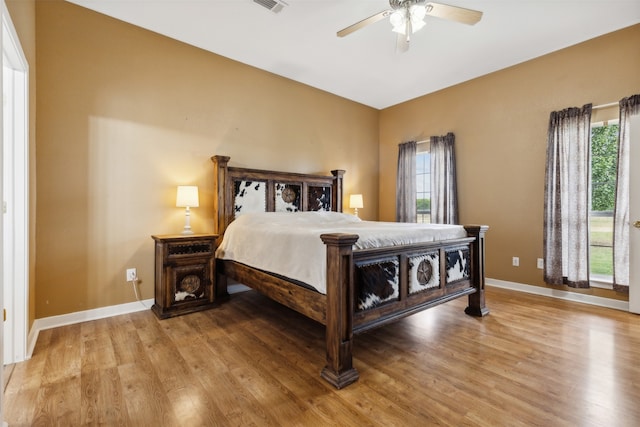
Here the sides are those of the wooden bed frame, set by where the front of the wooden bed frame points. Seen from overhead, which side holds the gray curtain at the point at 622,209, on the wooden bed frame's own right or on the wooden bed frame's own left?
on the wooden bed frame's own left

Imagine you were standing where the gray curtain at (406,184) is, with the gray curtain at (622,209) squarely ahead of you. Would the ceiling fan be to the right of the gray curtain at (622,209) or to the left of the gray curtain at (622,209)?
right

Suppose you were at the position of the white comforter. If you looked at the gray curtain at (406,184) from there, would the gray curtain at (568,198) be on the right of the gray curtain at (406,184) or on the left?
right

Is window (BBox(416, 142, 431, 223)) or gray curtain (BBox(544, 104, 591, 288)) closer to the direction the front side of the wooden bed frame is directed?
the gray curtain

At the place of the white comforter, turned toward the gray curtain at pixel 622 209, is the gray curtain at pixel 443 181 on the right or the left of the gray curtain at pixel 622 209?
left

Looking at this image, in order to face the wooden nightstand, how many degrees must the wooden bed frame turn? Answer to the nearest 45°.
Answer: approximately 135° to its right

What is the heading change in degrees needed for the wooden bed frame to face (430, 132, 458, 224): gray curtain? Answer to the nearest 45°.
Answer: approximately 90° to its left

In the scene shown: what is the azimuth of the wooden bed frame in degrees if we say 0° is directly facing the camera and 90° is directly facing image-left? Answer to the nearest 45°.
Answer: approximately 315°

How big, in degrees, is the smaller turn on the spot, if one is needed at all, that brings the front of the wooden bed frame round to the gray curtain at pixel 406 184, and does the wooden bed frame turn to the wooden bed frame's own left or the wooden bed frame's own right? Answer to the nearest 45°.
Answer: approximately 135° to the wooden bed frame's own left

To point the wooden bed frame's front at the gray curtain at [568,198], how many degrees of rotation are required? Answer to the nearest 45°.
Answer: approximately 90° to its left
